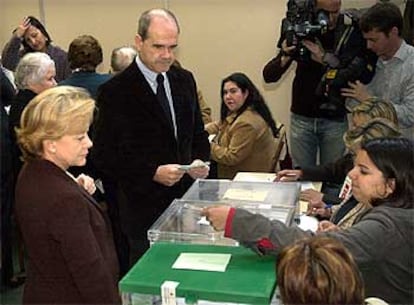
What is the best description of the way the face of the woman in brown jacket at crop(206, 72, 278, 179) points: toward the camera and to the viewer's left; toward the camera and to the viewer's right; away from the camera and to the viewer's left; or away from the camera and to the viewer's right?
toward the camera and to the viewer's left

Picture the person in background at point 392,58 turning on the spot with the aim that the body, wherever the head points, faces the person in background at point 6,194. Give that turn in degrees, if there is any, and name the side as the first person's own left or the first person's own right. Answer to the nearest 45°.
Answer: approximately 45° to the first person's own right

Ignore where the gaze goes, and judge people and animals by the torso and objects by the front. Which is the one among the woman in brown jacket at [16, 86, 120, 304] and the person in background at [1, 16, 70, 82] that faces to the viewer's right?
the woman in brown jacket

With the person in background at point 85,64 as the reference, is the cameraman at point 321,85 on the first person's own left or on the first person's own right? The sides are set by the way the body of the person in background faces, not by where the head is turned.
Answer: on the first person's own right

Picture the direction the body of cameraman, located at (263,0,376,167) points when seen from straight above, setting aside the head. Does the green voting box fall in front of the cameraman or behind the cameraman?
in front

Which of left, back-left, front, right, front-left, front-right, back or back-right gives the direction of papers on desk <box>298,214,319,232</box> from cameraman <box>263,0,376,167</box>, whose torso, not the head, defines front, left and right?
front-left

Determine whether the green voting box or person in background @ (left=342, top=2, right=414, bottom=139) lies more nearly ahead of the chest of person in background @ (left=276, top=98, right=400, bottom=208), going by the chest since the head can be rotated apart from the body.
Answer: the green voting box

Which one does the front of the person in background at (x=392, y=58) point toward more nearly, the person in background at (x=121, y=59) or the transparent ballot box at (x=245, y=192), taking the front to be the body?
the transparent ballot box

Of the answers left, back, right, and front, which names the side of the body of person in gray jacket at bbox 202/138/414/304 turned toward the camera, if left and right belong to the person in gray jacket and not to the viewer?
left

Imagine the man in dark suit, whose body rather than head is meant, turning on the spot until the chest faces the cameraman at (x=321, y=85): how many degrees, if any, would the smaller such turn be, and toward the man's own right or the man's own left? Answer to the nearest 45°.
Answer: approximately 90° to the man's own left

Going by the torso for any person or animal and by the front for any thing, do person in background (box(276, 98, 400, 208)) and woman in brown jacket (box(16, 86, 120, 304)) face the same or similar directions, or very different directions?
very different directions

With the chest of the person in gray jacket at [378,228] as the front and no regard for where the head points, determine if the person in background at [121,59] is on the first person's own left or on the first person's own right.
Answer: on the first person's own right

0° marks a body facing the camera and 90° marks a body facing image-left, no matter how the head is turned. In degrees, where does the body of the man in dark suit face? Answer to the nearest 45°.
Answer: approximately 315°

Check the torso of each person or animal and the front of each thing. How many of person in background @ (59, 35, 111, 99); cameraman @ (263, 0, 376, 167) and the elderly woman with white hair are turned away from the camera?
1
